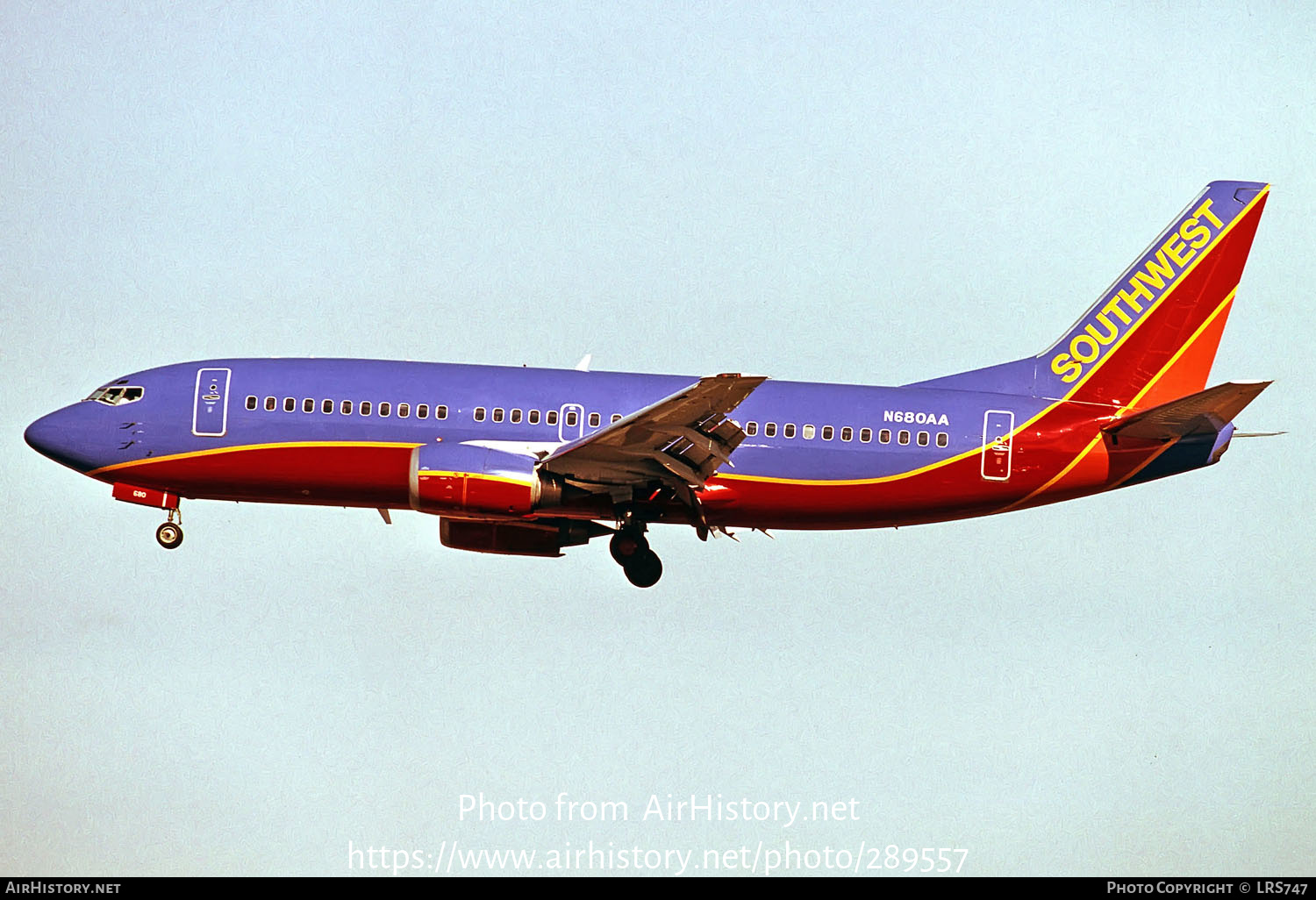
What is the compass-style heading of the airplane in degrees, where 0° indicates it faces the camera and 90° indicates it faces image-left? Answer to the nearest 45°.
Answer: approximately 90°
